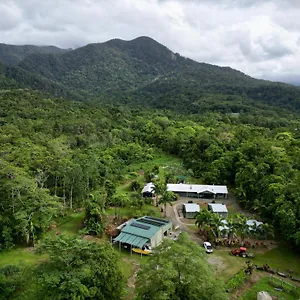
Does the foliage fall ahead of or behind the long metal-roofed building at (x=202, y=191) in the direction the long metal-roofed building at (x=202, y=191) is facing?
ahead

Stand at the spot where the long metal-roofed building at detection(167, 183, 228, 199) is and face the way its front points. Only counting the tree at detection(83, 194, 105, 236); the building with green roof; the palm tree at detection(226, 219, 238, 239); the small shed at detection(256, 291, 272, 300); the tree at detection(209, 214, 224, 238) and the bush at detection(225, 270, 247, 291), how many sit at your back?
0

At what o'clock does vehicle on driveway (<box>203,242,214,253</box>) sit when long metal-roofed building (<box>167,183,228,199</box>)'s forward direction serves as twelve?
The vehicle on driveway is roughly at 12 o'clock from the long metal-roofed building.

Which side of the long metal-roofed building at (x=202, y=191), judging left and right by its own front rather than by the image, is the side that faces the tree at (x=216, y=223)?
front

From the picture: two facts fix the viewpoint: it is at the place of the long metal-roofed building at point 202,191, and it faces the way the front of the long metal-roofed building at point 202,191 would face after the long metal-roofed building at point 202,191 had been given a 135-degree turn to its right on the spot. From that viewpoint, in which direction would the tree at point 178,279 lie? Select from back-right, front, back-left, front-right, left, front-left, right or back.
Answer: back-left

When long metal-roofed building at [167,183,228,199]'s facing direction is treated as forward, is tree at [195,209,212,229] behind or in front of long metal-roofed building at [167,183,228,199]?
in front

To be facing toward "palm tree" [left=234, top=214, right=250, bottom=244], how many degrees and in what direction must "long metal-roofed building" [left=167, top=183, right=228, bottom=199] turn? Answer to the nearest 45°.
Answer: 0° — it already faces it

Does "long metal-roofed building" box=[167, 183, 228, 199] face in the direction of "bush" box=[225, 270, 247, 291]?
yes

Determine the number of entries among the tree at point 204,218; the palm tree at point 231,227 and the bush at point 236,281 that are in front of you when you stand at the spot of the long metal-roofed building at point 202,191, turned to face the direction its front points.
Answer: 3

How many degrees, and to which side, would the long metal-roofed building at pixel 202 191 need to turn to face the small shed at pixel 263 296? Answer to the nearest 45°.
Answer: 0° — it already faces it

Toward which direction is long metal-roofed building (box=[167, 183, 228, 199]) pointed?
toward the camera

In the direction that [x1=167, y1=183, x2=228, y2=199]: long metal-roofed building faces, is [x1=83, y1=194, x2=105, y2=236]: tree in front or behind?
in front

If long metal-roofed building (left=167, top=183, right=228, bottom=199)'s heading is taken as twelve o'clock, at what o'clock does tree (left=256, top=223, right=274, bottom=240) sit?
The tree is roughly at 11 o'clock from the long metal-roofed building.

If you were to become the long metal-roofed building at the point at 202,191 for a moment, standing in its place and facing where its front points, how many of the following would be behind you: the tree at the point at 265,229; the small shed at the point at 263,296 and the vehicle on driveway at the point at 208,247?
0

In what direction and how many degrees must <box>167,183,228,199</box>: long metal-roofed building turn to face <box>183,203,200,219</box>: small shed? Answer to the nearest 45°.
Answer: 0° — it already faces it
